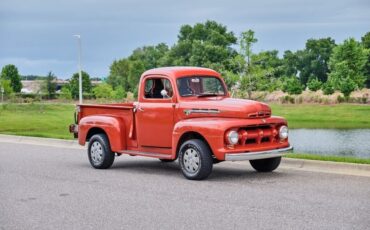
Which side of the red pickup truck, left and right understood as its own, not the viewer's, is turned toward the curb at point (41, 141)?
back

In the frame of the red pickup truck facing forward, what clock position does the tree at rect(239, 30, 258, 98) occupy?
The tree is roughly at 8 o'clock from the red pickup truck.

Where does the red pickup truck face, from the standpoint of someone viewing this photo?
facing the viewer and to the right of the viewer
